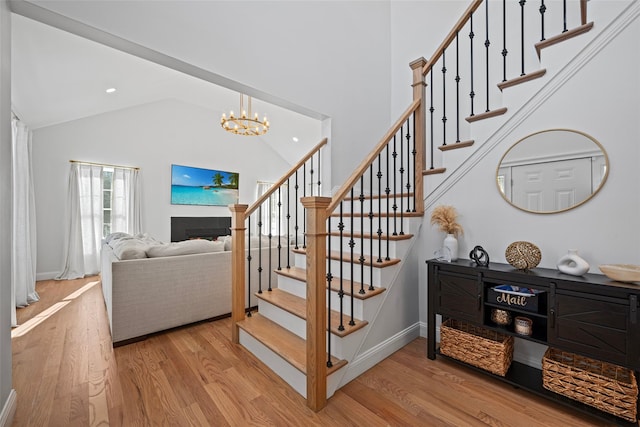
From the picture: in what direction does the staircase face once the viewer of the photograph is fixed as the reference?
facing the viewer and to the left of the viewer

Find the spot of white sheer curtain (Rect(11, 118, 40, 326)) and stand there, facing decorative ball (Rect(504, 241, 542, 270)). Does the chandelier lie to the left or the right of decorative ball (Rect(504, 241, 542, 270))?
left

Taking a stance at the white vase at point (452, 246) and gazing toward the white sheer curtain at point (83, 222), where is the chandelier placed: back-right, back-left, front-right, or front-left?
front-right

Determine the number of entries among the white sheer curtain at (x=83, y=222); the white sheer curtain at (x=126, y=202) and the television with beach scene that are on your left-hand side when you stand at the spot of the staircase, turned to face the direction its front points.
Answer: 0

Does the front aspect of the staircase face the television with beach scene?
no

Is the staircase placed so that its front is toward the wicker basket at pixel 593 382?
no

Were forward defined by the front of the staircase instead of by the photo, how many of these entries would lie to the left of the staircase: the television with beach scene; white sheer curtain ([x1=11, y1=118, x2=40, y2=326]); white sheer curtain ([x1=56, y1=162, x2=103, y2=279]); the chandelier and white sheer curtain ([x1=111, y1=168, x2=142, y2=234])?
0

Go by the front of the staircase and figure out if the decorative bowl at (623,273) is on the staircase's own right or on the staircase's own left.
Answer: on the staircase's own left

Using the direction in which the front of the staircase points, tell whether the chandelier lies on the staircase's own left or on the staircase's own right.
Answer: on the staircase's own right

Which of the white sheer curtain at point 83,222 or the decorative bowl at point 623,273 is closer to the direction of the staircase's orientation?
the white sheer curtain

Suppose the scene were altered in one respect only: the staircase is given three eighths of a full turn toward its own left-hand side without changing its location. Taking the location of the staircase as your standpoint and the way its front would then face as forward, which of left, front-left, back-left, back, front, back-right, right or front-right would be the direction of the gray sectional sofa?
back

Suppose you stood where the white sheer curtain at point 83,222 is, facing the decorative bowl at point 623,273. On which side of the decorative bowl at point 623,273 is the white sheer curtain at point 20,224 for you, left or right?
right

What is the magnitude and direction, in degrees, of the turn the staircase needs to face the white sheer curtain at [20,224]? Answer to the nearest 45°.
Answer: approximately 45° to its right

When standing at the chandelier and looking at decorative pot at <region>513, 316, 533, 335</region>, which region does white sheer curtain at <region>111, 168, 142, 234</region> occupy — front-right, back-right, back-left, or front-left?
back-right

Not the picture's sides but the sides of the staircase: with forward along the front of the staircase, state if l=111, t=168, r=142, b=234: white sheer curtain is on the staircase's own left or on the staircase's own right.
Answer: on the staircase's own right
